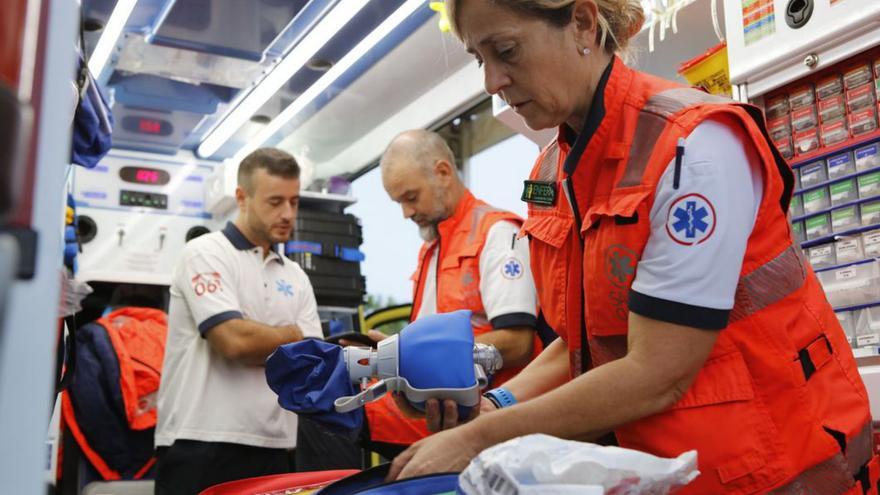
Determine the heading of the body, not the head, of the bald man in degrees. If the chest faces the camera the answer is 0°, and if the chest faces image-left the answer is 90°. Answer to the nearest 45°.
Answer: approximately 45°

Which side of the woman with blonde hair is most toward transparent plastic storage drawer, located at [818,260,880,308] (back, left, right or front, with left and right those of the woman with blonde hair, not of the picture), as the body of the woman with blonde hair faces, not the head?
back

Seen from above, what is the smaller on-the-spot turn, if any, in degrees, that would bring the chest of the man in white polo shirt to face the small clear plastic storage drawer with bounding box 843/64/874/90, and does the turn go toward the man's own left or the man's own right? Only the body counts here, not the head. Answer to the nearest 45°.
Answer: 0° — they already face it

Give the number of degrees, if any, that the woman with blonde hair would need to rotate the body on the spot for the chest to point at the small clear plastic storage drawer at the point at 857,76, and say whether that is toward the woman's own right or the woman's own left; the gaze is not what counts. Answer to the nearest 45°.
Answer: approximately 180°

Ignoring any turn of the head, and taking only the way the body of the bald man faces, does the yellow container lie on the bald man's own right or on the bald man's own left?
on the bald man's own left

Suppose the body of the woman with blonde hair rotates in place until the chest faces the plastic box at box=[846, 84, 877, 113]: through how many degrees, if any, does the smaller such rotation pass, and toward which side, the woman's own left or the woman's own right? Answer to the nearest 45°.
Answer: approximately 180°

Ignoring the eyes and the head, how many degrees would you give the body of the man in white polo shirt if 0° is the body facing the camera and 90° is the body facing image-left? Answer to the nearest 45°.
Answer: approximately 315°

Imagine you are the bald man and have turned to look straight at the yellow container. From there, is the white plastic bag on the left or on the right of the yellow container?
right
